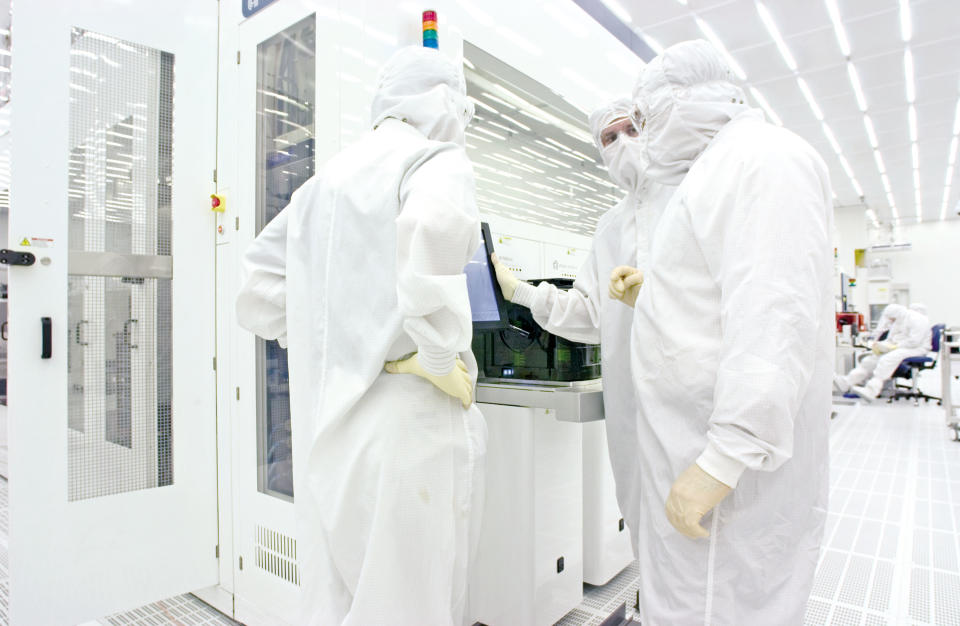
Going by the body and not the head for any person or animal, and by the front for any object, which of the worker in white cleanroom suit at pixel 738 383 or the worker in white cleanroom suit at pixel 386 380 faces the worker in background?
the worker in white cleanroom suit at pixel 386 380

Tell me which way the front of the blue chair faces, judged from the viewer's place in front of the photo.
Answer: facing to the left of the viewer

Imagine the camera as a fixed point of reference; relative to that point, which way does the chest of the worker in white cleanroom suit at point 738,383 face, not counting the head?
to the viewer's left

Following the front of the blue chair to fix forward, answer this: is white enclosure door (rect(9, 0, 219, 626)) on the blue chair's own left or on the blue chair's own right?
on the blue chair's own left

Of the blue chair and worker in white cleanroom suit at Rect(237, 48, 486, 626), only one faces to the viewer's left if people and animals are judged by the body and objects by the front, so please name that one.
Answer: the blue chair

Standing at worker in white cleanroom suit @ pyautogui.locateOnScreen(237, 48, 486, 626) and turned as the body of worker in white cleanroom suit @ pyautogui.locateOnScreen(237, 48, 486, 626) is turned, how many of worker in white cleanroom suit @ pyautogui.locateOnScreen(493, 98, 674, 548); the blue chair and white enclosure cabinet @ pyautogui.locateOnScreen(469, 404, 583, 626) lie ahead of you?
3

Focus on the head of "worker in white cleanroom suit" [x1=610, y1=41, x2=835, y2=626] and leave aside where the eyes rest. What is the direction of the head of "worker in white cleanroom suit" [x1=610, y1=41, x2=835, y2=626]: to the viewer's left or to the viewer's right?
to the viewer's left

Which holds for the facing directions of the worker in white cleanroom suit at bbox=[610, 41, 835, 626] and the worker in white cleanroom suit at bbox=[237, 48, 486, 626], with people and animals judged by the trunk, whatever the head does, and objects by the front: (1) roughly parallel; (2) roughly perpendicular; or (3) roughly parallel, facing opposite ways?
roughly perpendicular

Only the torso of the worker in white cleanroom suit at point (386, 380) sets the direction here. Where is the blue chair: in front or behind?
in front

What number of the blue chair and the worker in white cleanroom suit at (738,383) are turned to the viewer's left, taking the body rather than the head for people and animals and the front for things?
2

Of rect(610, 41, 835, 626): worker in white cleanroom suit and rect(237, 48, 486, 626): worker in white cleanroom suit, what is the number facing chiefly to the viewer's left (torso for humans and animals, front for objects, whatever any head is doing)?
1

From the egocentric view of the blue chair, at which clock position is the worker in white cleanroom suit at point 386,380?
The worker in white cleanroom suit is roughly at 9 o'clock from the blue chair.

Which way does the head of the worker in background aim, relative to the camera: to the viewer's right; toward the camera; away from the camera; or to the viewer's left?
to the viewer's left

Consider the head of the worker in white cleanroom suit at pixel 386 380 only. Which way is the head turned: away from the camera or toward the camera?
away from the camera
